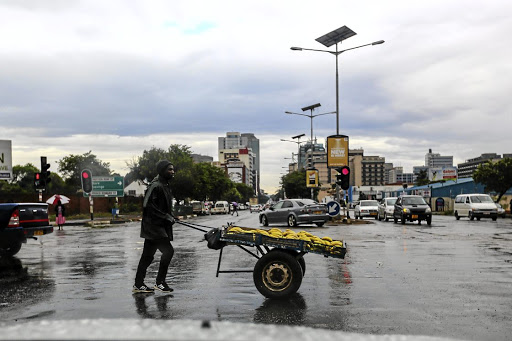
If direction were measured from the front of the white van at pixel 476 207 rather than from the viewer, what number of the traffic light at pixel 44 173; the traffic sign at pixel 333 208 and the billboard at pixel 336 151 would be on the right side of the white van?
3

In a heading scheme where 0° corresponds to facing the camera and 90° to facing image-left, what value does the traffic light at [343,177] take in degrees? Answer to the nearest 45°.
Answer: approximately 0°

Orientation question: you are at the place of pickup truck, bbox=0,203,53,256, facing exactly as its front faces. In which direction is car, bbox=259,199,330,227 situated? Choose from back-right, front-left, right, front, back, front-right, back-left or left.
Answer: right

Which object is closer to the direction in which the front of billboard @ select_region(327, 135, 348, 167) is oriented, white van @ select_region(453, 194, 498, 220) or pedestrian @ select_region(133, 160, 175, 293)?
the pedestrian

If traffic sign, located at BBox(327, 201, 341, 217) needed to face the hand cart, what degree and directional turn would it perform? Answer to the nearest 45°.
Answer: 0° — it already faces it

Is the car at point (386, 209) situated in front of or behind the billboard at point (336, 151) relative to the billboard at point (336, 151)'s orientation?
behind

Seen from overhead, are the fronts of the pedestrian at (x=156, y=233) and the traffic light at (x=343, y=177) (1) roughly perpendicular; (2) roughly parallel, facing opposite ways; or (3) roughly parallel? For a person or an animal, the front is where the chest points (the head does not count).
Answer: roughly perpendicular
